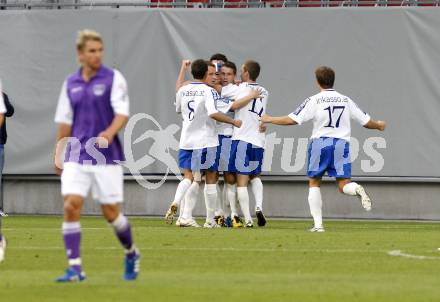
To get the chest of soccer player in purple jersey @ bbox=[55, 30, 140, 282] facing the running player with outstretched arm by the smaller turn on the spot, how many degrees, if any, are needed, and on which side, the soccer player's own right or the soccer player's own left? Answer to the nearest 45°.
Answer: approximately 180°

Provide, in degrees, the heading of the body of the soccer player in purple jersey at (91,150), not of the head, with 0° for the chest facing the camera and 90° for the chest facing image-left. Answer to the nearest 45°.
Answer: approximately 45°

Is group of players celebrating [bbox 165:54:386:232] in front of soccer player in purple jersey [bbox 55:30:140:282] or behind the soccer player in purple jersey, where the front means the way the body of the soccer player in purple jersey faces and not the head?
behind
